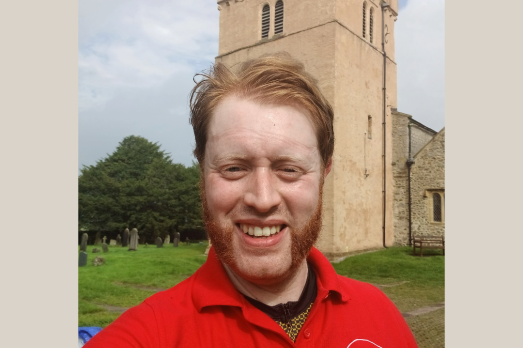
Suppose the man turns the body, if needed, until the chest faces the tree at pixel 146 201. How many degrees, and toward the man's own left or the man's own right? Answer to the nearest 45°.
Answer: approximately 180°

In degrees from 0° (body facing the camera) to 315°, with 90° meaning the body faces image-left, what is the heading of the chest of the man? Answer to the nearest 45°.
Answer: approximately 0°

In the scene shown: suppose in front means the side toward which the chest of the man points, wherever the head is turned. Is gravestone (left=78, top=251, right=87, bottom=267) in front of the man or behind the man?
behind

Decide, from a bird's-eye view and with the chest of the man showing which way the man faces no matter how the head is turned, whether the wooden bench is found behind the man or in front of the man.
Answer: behind
